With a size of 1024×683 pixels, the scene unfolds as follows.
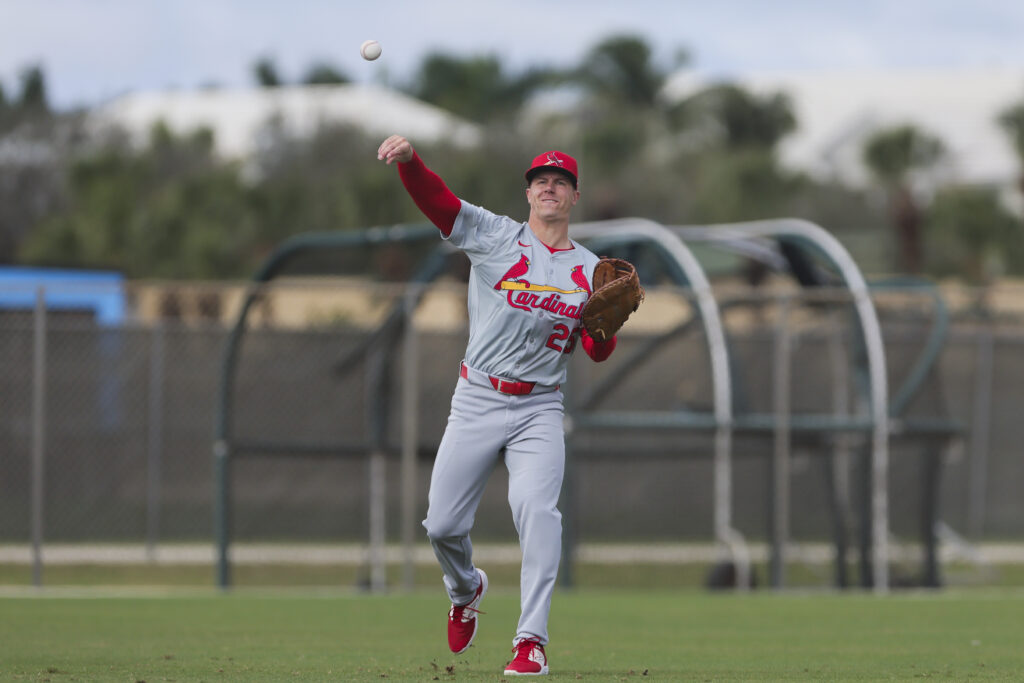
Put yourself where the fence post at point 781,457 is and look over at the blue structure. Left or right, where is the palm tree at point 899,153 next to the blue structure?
right

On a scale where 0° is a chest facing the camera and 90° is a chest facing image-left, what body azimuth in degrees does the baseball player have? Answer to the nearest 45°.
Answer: approximately 0°

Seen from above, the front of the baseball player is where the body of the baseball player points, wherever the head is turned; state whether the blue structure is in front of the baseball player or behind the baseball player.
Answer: behind

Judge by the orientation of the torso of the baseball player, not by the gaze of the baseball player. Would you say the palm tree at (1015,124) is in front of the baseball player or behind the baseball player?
behind

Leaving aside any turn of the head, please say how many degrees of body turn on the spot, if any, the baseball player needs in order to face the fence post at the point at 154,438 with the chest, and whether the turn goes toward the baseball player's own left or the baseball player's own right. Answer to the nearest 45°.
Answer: approximately 180°

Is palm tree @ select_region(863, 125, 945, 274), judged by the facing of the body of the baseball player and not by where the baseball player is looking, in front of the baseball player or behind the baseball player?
behind

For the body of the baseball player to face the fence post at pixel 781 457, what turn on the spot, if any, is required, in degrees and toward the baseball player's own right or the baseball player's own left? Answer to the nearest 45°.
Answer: approximately 180°

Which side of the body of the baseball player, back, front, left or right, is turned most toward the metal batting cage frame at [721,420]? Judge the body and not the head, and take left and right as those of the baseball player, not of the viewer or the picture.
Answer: back
